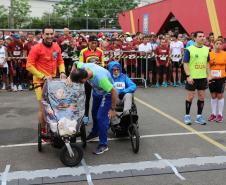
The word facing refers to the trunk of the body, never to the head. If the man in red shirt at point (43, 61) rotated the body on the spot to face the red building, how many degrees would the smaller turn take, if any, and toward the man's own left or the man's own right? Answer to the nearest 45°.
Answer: approximately 90° to the man's own left

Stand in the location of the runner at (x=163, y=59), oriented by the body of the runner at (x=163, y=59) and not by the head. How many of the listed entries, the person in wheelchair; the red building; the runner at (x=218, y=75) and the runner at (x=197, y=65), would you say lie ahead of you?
3

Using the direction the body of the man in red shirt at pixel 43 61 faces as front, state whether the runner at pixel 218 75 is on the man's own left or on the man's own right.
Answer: on the man's own left

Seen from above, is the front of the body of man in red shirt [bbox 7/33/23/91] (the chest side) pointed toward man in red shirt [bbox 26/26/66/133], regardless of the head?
yes

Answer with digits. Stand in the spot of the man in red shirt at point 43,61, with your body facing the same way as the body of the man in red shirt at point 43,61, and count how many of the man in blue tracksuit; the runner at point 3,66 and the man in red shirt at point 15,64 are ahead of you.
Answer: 1

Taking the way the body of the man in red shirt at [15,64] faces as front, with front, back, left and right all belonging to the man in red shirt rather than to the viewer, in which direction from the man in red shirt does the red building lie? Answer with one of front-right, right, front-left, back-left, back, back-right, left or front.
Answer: back-left

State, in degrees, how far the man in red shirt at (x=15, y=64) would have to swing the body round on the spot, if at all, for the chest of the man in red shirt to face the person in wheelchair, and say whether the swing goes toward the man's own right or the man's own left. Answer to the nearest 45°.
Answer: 0° — they already face them

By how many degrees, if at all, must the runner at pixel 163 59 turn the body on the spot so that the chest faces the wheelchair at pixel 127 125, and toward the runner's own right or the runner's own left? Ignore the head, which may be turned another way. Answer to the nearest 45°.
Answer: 0° — they already face it

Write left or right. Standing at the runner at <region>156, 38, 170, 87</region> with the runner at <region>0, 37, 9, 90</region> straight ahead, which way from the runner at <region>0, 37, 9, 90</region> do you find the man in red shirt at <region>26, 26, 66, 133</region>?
left

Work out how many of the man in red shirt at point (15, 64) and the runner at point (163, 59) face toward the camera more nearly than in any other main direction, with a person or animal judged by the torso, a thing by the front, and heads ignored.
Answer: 2
